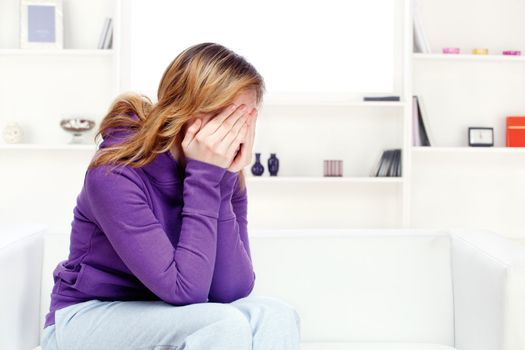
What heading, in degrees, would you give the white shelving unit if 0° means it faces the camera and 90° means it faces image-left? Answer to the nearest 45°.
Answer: approximately 0°

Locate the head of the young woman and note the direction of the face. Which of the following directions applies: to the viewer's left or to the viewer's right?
to the viewer's right

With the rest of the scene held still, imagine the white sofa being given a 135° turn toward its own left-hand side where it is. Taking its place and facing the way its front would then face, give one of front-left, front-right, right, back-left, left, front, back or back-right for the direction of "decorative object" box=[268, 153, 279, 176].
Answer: front-left

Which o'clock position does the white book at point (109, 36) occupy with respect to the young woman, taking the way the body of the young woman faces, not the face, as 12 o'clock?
The white book is roughly at 7 o'clock from the young woman.

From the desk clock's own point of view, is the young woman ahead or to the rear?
ahead

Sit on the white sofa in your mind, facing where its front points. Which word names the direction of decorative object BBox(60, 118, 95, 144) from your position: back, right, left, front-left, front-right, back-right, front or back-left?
back-right

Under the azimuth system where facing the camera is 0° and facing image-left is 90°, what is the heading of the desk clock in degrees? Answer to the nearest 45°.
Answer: approximately 0°
